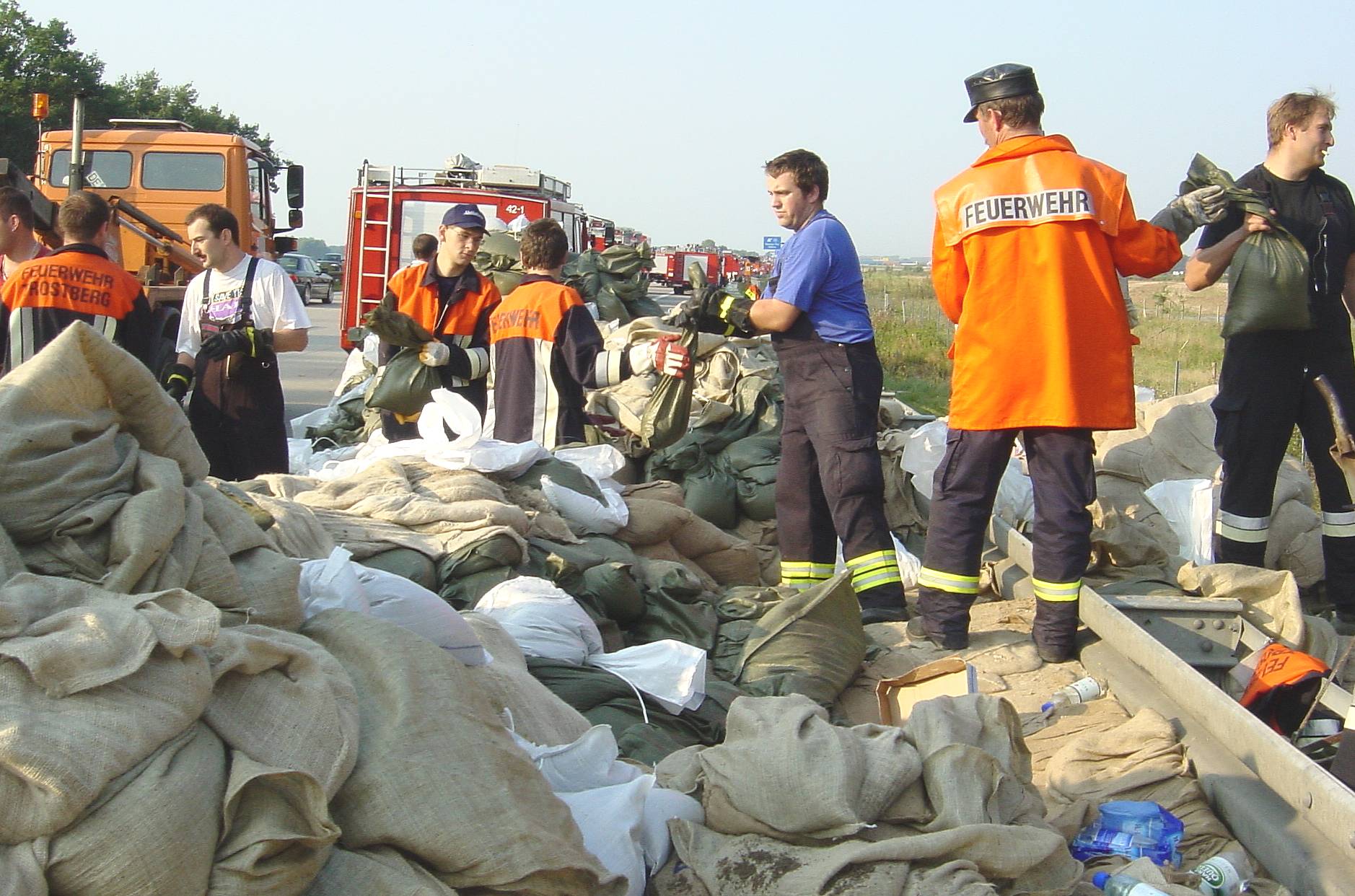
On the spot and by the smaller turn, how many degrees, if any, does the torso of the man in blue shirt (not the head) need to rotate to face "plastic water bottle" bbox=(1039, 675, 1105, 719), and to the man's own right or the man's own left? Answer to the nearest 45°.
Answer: approximately 90° to the man's own left

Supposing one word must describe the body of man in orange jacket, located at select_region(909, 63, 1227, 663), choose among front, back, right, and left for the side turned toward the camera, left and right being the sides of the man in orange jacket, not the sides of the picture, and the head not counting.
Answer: back

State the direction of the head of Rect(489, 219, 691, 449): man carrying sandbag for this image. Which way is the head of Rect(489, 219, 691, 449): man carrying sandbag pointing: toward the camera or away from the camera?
away from the camera

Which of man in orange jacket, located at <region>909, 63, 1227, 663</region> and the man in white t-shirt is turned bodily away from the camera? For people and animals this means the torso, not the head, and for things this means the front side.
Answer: the man in orange jacket

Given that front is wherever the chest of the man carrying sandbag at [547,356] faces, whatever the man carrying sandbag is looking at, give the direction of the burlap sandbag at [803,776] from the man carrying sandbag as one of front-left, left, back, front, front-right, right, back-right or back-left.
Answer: back-right

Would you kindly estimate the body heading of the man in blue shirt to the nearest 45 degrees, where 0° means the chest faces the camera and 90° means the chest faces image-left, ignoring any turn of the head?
approximately 45°

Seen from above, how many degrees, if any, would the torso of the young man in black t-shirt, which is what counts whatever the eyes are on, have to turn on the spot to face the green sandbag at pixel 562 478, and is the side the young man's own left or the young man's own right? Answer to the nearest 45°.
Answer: approximately 90° to the young man's own right

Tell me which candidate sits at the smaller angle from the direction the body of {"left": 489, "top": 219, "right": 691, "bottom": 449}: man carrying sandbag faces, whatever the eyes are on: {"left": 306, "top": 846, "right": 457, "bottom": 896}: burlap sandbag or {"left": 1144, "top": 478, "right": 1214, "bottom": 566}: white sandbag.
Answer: the white sandbag

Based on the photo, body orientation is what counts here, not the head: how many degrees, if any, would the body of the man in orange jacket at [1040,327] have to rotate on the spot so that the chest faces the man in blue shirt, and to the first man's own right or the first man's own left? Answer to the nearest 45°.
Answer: approximately 45° to the first man's own left

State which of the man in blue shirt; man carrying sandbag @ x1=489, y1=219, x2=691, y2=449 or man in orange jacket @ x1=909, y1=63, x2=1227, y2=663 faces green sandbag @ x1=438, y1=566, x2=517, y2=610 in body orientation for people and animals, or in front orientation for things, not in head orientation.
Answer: the man in blue shirt

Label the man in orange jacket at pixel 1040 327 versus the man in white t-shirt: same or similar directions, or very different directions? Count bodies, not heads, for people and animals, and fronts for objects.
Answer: very different directions

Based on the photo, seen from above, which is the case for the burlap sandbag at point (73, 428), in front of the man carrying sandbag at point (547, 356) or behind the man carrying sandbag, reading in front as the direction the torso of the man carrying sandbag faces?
behind

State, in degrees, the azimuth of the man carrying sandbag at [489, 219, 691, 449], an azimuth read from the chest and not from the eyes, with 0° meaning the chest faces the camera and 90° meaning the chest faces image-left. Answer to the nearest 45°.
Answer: approximately 225°

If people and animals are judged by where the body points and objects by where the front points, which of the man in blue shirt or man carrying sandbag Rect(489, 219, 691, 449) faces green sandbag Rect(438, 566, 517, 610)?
the man in blue shirt
